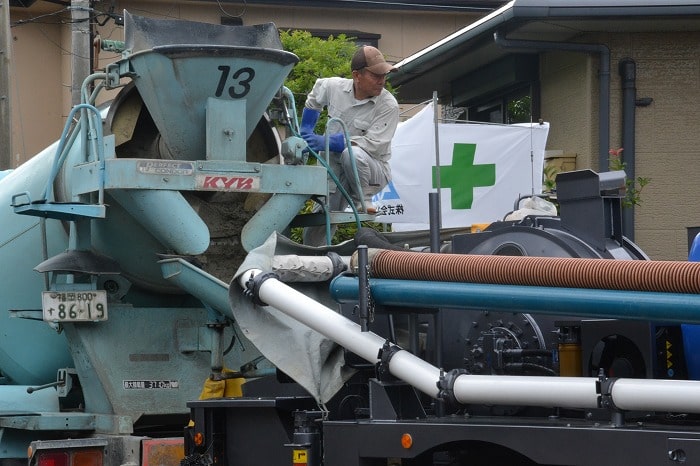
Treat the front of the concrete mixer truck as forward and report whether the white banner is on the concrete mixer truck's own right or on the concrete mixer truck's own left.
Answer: on the concrete mixer truck's own right

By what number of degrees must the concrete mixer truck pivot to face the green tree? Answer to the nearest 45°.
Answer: approximately 45° to its right

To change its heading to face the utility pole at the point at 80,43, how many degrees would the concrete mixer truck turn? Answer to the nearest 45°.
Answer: approximately 45° to its right

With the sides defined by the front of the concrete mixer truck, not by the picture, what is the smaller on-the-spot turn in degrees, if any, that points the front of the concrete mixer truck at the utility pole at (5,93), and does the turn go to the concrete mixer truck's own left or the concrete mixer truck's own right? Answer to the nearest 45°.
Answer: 0° — it already faces it

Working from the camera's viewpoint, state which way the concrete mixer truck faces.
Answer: facing away from the viewer and to the left of the viewer
